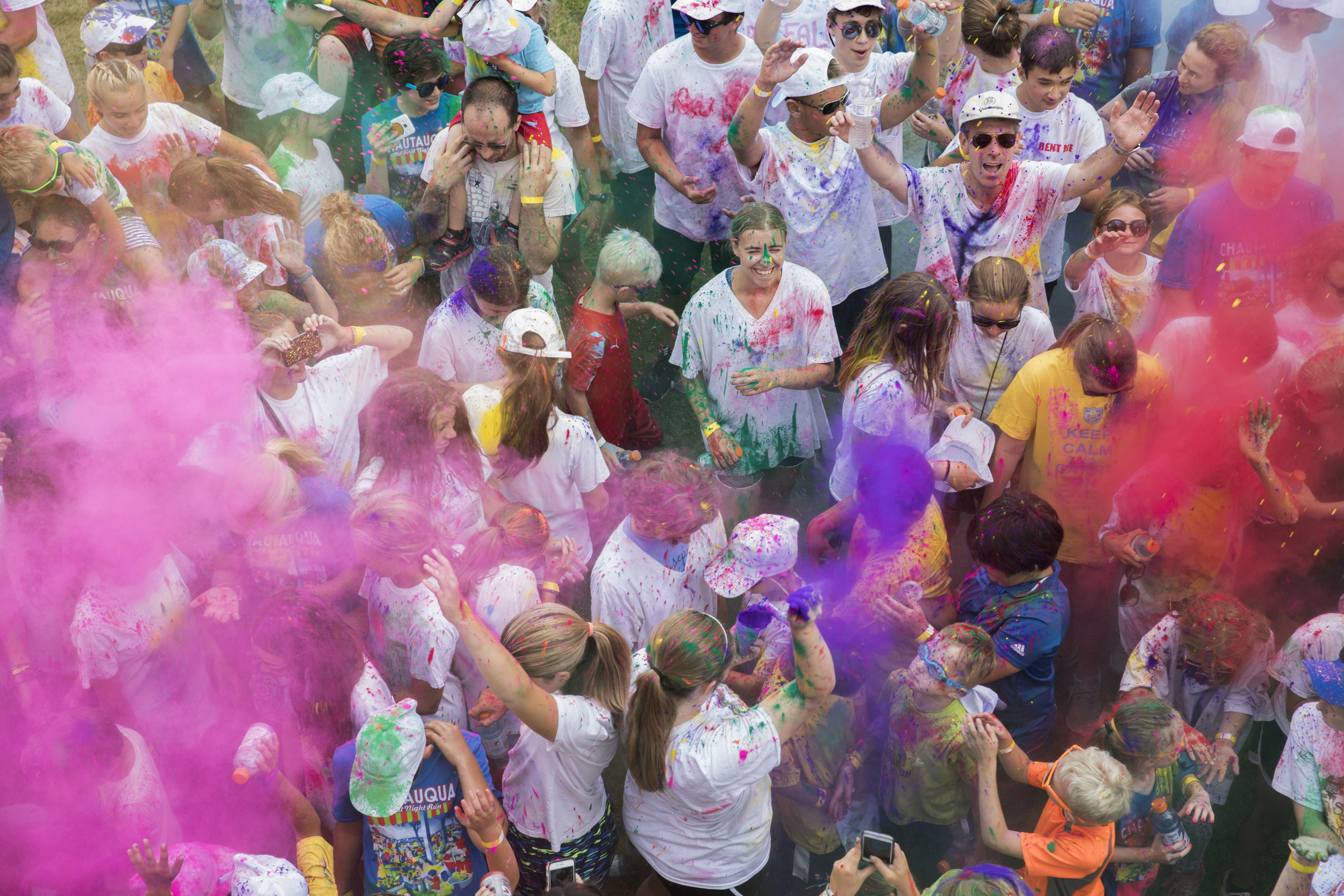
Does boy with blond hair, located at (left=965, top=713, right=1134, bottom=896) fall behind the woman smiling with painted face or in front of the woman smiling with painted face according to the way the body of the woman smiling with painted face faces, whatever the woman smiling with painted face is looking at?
in front

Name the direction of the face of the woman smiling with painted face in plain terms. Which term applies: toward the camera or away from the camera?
toward the camera

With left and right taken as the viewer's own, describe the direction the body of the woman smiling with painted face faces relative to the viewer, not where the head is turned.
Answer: facing the viewer
